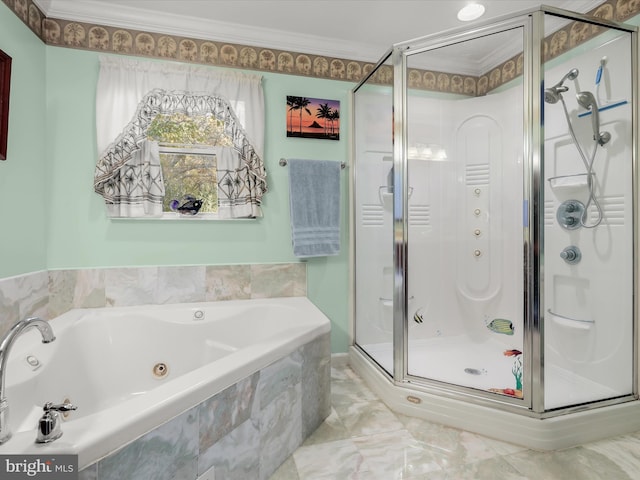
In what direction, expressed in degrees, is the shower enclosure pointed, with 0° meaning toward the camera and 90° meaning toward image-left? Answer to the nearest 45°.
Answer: approximately 45°

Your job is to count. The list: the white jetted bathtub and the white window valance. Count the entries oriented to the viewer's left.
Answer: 0

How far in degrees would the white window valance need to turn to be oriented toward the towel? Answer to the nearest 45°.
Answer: approximately 90° to its left

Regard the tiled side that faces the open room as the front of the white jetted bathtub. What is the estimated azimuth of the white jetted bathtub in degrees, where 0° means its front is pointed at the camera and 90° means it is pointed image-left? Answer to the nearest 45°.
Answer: approximately 315°
